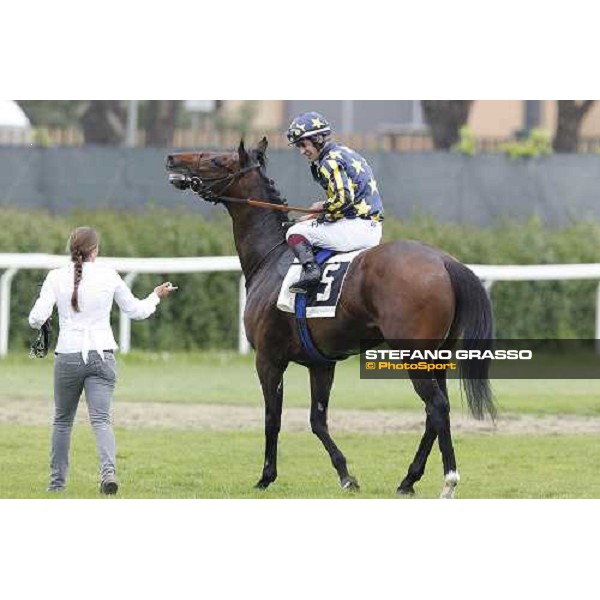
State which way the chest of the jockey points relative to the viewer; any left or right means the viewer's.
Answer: facing to the left of the viewer

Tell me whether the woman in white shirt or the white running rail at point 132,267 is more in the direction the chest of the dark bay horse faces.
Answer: the woman in white shirt

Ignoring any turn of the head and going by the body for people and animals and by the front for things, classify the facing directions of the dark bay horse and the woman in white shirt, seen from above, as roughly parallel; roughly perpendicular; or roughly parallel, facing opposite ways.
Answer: roughly perpendicular

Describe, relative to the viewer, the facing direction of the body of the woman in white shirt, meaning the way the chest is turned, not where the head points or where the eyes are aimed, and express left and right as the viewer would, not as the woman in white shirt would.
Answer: facing away from the viewer

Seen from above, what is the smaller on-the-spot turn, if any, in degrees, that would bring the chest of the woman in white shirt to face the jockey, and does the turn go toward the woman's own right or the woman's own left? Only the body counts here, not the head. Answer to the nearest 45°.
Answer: approximately 90° to the woman's own right

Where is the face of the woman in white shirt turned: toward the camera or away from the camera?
away from the camera

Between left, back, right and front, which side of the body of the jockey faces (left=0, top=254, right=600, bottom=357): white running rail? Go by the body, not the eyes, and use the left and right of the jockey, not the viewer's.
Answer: right

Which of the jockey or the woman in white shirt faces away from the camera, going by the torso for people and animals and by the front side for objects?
the woman in white shirt

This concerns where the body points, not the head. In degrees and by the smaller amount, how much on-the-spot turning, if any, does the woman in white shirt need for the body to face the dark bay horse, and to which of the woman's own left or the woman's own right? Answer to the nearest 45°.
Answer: approximately 90° to the woman's own right

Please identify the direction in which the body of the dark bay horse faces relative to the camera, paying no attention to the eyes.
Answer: to the viewer's left

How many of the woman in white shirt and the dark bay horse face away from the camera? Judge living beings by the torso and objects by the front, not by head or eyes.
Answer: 1
